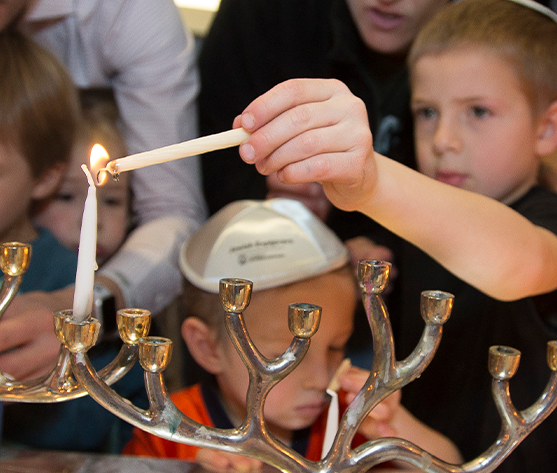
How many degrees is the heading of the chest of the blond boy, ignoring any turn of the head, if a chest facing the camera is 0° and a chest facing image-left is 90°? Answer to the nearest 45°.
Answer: approximately 45°

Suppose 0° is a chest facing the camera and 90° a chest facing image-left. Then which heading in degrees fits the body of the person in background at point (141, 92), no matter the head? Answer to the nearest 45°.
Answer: approximately 45°

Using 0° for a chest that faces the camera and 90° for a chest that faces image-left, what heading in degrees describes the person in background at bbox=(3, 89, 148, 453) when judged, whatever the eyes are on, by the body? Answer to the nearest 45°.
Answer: approximately 0°
